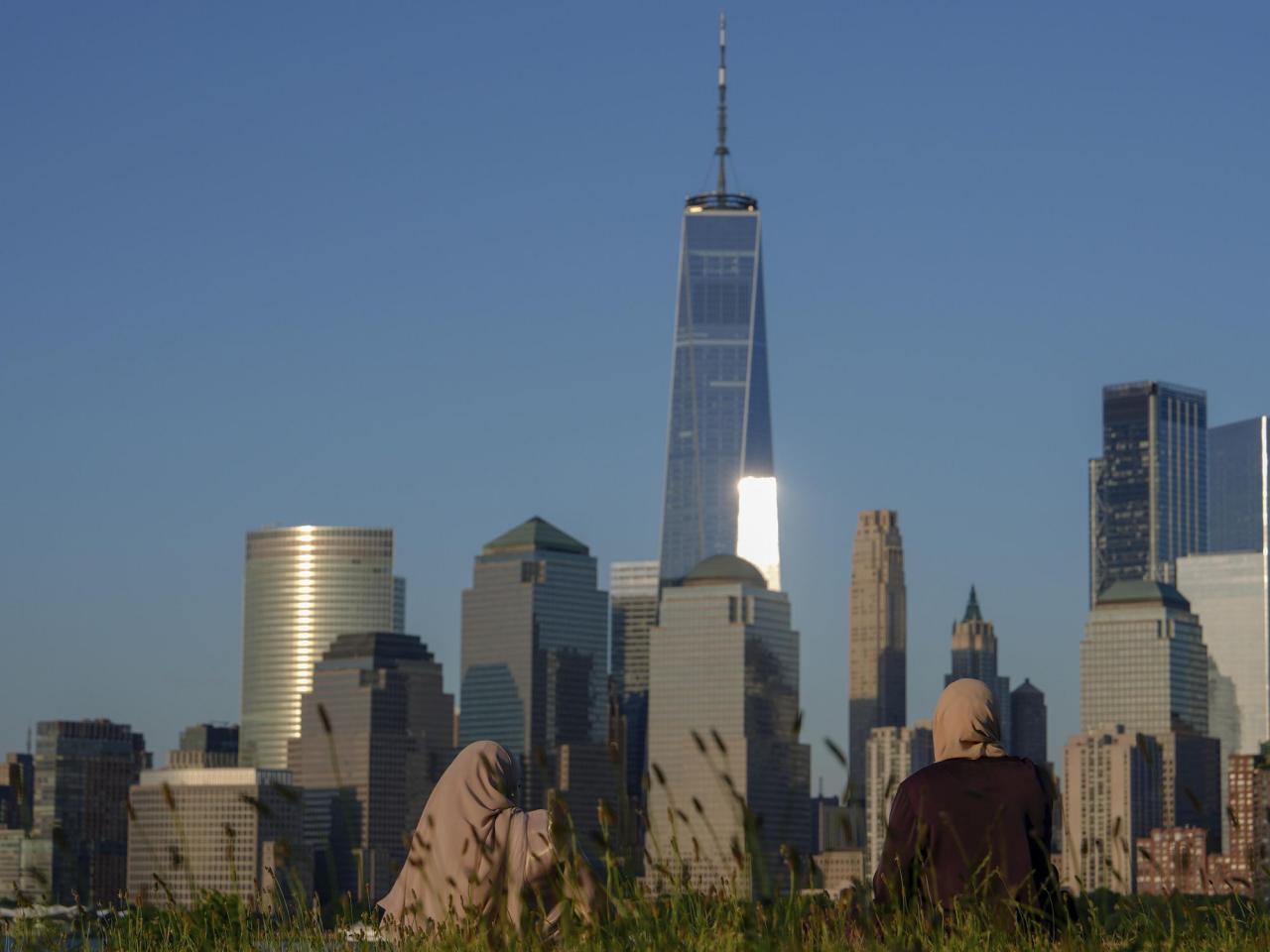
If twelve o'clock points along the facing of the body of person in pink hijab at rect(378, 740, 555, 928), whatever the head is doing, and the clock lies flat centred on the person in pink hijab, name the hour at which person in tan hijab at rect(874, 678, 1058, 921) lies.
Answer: The person in tan hijab is roughly at 2 o'clock from the person in pink hijab.

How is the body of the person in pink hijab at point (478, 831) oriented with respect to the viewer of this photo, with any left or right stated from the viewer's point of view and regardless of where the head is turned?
facing away from the viewer and to the right of the viewer

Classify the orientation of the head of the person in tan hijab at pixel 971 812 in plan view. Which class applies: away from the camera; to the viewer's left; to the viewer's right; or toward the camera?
away from the camera

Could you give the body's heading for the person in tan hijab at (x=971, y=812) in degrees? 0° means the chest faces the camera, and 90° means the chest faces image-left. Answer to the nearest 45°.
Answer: approximately 180°

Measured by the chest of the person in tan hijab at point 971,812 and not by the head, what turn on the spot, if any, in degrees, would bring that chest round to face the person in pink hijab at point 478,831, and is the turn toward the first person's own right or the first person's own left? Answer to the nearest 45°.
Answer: approximately 90° to the first person's own left

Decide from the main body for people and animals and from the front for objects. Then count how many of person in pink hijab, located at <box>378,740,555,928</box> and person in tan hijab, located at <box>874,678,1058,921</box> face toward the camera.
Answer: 0
